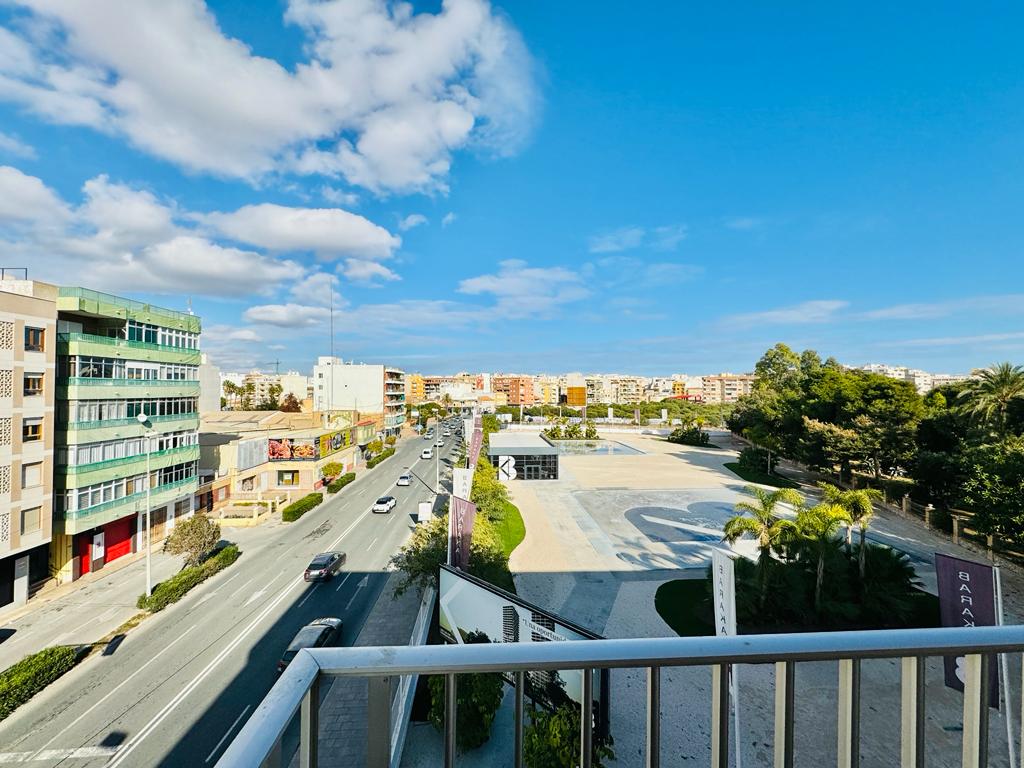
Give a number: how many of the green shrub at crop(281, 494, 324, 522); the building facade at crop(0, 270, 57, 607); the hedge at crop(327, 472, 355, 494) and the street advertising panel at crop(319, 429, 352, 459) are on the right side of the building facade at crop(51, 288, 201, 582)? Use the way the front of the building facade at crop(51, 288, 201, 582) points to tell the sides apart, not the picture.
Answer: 1

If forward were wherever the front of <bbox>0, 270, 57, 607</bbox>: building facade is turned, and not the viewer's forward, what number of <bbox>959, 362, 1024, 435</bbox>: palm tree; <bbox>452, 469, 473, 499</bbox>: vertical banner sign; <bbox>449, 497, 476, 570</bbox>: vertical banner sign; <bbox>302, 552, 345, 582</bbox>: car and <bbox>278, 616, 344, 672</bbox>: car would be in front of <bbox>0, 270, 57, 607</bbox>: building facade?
5

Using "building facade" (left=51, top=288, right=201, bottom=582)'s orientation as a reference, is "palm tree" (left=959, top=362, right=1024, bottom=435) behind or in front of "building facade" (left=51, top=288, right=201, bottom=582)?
in front

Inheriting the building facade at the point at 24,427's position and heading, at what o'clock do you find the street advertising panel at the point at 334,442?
The street advertising panel is roughly at 9 o'clock from the building facade.

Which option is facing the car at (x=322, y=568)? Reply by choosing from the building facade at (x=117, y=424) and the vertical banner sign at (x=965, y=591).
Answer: the building facade

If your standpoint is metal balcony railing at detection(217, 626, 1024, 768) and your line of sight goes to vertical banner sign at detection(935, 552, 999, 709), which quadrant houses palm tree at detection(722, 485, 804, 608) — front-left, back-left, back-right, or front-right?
front-left

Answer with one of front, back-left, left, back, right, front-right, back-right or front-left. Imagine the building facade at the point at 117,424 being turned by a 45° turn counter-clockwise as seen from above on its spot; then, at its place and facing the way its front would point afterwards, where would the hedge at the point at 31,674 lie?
right

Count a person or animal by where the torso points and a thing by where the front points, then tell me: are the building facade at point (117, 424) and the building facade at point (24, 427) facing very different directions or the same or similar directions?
same or similar directions

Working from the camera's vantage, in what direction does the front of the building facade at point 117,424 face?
facing the viewer and to the right of the viewer

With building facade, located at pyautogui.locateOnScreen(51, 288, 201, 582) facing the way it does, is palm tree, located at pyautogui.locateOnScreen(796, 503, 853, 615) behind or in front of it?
in front

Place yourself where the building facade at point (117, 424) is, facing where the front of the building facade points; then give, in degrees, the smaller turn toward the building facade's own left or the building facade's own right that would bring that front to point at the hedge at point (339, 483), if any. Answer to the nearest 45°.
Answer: approximately 90° to the building facade's own left

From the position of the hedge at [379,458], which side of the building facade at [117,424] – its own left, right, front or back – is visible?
left

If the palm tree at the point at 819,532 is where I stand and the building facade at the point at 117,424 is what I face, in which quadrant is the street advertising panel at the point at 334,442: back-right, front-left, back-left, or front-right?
front-right

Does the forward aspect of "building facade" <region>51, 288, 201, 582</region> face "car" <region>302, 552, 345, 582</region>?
yes

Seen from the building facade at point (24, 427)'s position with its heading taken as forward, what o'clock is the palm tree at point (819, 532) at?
The palm tree is roughly at 12 o'clock from the building facade.
